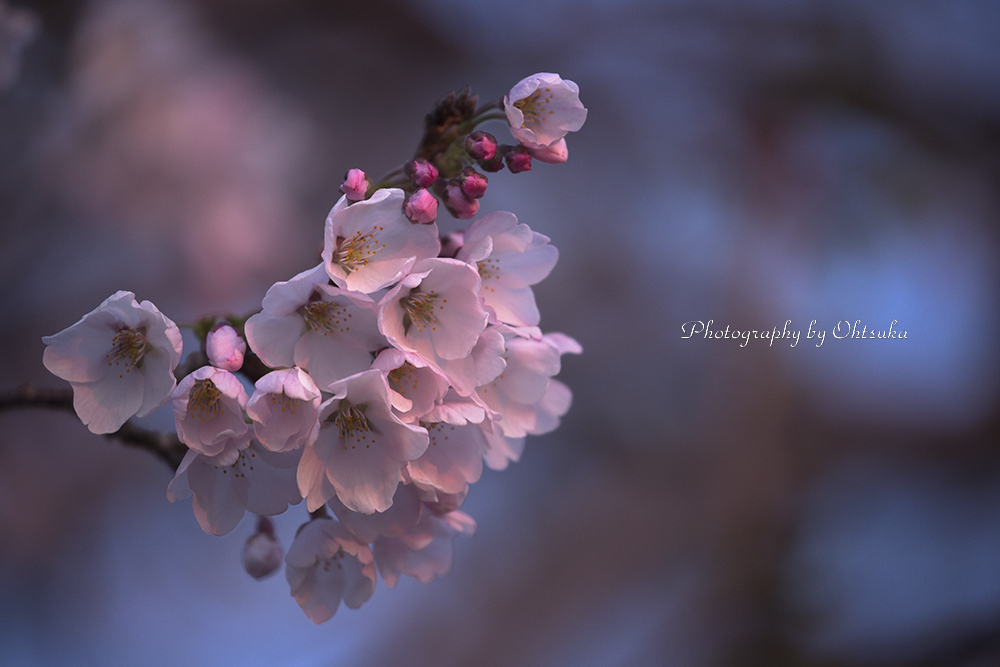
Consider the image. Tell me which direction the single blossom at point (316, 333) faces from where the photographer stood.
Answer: facing the viewer
